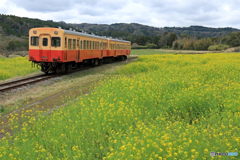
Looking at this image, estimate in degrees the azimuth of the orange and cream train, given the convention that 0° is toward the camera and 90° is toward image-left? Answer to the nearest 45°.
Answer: approximately 45°
